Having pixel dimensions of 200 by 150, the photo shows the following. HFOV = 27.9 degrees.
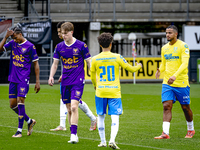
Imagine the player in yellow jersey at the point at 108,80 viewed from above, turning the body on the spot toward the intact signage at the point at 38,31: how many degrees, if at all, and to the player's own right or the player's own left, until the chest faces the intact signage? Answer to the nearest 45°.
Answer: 0° — they already face it

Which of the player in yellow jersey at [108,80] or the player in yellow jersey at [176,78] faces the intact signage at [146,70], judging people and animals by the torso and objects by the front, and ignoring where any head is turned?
the player in yellow jersey at [108,80]

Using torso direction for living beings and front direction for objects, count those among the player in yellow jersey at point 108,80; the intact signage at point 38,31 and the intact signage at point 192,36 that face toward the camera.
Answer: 2

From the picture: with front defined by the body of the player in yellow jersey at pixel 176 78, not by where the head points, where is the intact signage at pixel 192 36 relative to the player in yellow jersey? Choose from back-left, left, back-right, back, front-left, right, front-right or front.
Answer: back-right

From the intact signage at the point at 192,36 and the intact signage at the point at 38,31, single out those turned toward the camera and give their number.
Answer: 2

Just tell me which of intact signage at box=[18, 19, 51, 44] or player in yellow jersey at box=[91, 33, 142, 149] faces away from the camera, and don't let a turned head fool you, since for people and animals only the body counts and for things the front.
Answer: the player in yellow jersey

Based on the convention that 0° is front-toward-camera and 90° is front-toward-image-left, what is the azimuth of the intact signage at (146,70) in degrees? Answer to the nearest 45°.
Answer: approximately 0°

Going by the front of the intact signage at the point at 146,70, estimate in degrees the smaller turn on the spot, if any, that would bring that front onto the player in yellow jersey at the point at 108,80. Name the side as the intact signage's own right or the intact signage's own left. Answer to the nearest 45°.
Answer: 0° — it already faces them

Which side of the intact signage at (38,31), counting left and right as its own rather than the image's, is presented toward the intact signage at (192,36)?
left

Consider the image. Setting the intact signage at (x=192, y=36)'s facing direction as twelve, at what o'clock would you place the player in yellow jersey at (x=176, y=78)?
The player in yellow jersey is roughly at 12 o'clock from the intact signage.

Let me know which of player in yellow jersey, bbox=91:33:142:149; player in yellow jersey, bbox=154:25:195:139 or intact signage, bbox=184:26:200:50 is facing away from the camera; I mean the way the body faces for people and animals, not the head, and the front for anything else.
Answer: player in yellow jersey, bbox=91:33:142:149

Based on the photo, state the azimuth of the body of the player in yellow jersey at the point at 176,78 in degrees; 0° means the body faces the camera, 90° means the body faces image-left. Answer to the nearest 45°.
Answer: approximately 45°
